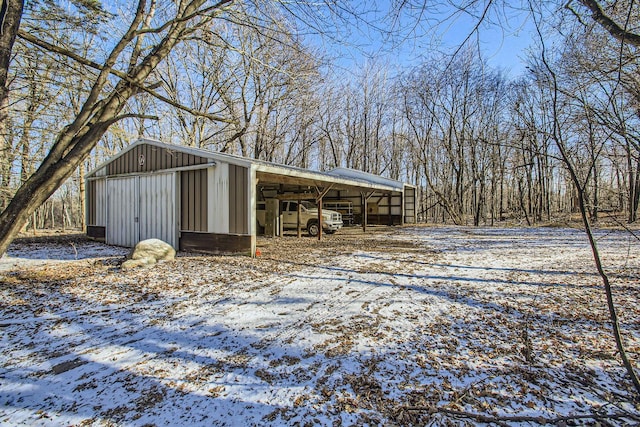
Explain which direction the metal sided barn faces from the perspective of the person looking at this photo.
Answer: facing the viewer and to the left of the viewer

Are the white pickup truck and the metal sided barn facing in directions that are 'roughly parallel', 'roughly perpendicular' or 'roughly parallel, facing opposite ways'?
roughly perpendicular

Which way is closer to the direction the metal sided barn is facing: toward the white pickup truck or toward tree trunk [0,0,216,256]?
the tree trunk

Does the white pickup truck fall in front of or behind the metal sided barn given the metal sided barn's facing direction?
behind

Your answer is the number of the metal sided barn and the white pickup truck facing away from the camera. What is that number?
0

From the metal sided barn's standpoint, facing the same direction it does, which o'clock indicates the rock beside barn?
The rock beside barn is roughly at 11 o'clock from the metal sided barn.
